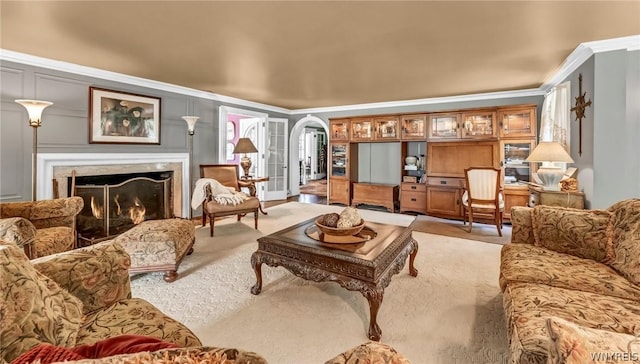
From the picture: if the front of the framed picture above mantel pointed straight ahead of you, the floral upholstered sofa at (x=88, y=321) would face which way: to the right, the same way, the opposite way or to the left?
to the left

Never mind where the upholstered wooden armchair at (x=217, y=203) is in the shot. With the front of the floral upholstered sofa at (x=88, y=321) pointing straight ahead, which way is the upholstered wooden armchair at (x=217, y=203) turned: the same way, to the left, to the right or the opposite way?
to the right

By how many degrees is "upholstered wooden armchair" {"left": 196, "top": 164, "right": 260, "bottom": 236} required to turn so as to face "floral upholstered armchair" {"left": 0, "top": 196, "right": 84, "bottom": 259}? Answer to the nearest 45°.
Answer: approximately 90° to its right

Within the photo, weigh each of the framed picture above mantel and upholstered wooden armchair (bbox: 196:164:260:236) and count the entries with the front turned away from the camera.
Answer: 0

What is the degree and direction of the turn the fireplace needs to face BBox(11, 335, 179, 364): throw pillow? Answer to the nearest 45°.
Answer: approximately 45° to its right

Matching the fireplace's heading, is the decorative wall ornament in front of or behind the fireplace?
in front

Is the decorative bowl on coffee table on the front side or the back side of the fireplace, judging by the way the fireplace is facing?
on the front side

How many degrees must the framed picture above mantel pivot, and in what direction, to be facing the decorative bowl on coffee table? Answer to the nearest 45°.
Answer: approximately 45° to its right

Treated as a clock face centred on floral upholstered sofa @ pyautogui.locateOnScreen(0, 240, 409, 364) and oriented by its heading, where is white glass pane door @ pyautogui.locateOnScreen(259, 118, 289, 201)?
The white glass pane door is roughly at 11 o'clock from the floral upholstered sofa.

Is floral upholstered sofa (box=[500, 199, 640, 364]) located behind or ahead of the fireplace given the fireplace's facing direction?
ahead

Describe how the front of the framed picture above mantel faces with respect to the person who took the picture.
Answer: facing the viewer and to the right of the viewer

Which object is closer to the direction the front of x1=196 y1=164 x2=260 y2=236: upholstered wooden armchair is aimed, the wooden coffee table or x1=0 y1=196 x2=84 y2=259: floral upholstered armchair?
the wooden coffee table
